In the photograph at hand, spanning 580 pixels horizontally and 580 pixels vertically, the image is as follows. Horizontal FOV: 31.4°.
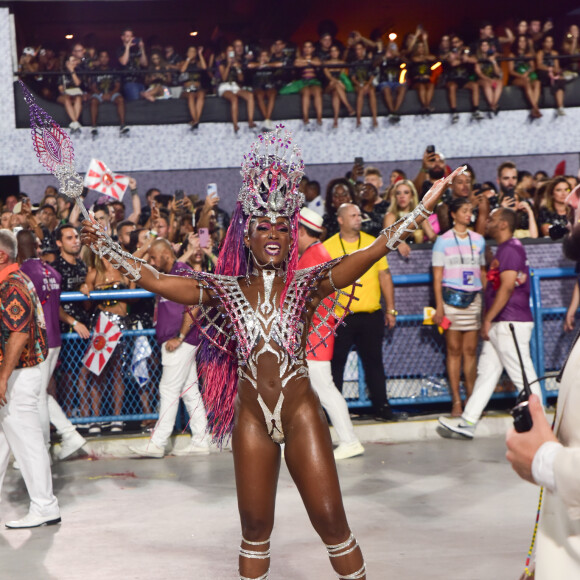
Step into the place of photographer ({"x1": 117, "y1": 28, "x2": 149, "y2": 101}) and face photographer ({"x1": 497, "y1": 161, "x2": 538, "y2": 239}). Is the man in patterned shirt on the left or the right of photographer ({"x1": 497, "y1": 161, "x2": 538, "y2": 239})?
right

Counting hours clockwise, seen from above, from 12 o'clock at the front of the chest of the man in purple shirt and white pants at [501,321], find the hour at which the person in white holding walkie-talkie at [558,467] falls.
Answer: The person in white holding walkie-talkie is roughly at 9 o'clock from the man in purple shirt and white pants.

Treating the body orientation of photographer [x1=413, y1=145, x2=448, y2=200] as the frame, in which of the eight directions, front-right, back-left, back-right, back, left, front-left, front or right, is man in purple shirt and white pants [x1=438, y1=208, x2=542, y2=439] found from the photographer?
front-left

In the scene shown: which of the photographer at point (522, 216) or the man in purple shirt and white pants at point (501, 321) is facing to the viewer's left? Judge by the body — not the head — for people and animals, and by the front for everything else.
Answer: the man in purple shirt and white pants

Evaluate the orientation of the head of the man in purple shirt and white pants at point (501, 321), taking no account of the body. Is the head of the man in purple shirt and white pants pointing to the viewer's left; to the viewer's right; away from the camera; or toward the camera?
to the viewer's left

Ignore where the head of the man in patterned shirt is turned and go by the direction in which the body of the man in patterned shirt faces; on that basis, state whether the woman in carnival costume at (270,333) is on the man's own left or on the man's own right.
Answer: on the man's own left

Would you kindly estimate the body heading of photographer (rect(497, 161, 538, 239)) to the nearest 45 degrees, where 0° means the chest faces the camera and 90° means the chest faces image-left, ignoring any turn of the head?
approximately 0°

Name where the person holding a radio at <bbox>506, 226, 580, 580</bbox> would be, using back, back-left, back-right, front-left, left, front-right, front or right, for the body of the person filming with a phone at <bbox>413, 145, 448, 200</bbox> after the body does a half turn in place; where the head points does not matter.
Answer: back-right

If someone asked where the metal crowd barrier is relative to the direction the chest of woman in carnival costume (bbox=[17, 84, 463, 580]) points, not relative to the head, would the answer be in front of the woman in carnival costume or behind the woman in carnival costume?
behind

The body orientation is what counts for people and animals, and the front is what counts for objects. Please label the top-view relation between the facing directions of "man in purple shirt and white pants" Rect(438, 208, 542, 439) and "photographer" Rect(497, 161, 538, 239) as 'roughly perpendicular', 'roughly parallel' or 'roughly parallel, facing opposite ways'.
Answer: roughly perpendicular
